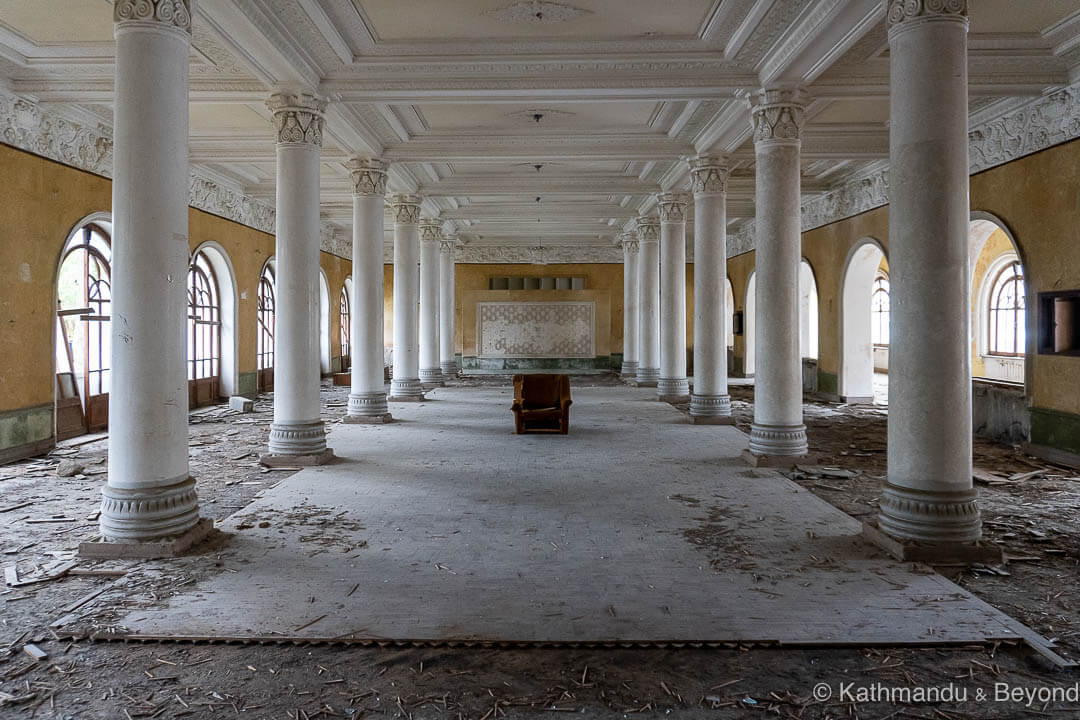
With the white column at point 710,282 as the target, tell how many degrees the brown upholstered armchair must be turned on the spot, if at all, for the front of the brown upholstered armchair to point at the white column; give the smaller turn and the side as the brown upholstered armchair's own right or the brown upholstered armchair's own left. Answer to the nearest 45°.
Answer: approximately 90° to the brown upholstered armchair's own left

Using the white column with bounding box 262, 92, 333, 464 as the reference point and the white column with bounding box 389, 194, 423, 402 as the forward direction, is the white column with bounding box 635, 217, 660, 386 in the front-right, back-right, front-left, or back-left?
front-right

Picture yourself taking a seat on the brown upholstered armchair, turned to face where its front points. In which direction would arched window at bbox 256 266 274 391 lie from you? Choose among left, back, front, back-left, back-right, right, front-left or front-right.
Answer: back-right

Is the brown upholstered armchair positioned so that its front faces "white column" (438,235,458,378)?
no

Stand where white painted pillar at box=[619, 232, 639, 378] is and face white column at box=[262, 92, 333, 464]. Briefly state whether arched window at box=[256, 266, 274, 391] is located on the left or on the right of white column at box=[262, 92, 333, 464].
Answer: right

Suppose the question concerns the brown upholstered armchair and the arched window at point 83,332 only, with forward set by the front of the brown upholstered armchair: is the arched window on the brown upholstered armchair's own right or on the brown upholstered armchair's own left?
on the brown upholstered armchair's own right

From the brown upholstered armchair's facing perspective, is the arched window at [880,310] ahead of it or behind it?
behind

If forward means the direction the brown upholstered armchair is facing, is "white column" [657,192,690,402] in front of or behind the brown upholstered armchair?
behind

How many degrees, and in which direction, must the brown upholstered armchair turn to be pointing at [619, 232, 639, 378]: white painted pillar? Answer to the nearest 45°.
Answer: approximately 180°

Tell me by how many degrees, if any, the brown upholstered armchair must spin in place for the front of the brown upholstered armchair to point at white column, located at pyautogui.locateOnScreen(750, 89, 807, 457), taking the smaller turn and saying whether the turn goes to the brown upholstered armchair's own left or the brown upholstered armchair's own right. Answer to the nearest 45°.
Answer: approximately 45° to the brown upholstered armchair's own left

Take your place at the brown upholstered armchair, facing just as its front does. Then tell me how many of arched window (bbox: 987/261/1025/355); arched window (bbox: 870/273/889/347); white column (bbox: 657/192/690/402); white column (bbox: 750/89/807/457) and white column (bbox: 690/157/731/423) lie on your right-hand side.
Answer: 0

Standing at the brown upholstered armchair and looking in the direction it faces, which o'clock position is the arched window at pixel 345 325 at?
The arched window is roughly at 5 o'clock from the brown upholstered armchair.

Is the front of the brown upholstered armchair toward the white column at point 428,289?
no

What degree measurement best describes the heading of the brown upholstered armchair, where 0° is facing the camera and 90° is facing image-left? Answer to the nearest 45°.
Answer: approximately 0°

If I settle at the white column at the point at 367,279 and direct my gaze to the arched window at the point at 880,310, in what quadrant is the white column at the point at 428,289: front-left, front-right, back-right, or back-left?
front-left

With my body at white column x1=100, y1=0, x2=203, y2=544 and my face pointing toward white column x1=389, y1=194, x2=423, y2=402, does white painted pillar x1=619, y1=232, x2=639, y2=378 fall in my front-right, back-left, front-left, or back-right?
front-right

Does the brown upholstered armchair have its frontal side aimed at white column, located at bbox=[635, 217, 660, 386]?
no

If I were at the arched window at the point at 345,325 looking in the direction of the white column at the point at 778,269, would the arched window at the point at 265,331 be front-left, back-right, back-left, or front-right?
front-right
